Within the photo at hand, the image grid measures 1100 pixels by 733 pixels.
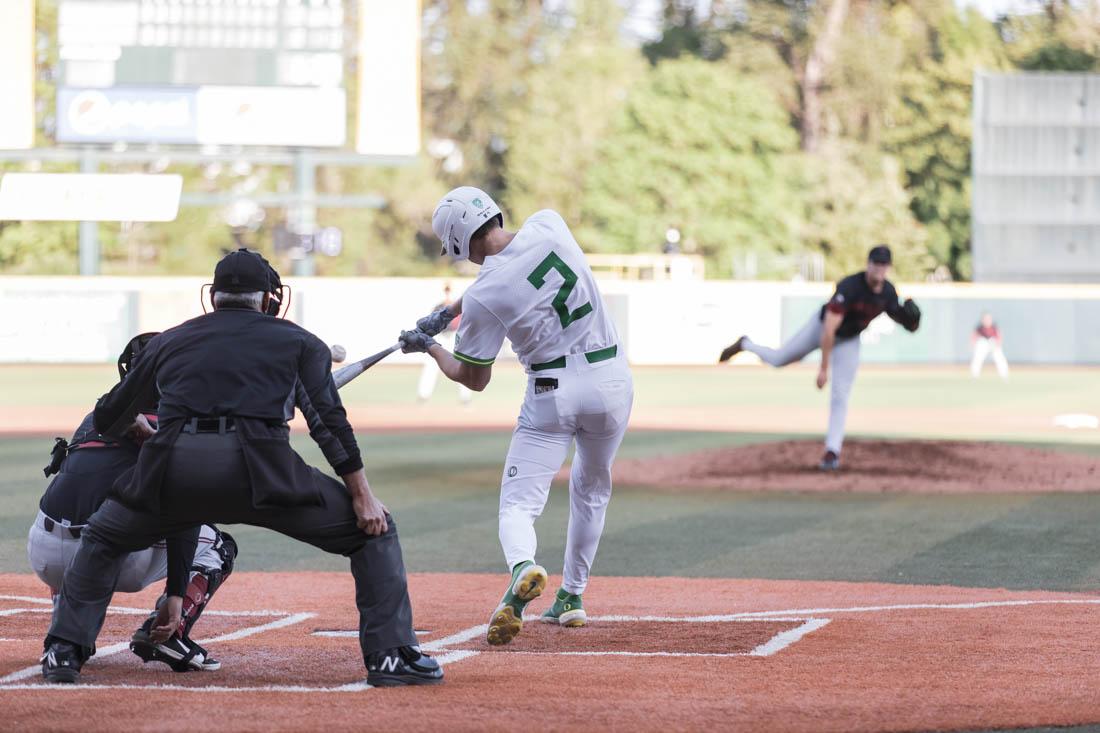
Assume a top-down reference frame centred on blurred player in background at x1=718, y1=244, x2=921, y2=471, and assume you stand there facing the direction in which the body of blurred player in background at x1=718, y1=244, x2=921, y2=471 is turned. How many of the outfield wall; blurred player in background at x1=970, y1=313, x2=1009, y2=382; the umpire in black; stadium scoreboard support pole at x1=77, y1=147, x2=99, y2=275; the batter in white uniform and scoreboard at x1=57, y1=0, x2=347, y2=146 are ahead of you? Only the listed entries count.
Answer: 2

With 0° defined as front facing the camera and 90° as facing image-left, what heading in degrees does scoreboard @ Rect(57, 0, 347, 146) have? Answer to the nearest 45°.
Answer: approximately 0°

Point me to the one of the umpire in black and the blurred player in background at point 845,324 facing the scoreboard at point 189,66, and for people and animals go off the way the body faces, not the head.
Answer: the umpire in black

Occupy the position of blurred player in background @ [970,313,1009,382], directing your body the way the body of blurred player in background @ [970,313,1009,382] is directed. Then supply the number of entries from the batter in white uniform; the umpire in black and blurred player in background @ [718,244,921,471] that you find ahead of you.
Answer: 3

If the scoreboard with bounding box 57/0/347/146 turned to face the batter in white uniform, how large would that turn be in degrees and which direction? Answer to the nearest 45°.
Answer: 0° — it already faces them

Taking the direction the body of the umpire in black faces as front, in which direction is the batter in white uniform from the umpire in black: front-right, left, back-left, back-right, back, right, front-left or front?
front-right

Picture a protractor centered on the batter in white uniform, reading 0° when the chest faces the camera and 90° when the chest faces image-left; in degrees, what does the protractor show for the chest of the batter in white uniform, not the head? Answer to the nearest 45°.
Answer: approximately 135°

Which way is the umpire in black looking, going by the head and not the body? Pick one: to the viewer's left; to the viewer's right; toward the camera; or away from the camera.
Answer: away from the camera

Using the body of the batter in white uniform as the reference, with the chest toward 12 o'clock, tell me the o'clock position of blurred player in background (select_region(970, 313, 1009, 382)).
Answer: The blurred player in background is roughly at 2 o'clock from the batter in white uniform.

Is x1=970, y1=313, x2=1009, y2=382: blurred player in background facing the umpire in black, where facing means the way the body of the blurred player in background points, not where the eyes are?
yes

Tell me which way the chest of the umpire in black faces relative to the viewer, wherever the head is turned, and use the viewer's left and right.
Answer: facing away from the viewer

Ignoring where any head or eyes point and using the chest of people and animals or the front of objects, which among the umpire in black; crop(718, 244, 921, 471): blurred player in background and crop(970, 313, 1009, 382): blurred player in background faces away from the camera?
the umpire in black
